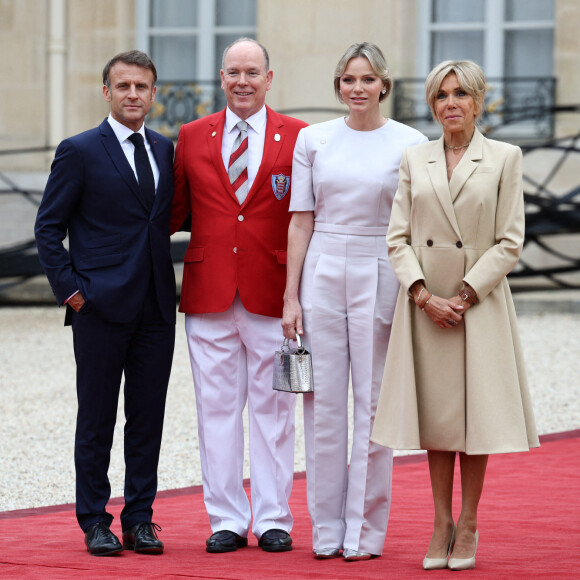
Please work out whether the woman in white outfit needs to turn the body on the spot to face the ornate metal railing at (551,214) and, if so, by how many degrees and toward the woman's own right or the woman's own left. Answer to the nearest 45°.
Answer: approximately 180°

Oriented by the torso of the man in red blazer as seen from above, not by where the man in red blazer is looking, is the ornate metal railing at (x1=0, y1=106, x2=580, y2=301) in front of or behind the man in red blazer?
behind

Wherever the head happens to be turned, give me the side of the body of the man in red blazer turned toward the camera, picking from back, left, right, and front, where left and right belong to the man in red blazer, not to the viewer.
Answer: front

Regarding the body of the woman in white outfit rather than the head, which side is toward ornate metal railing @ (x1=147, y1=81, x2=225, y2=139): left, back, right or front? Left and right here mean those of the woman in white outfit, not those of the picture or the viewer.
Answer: back

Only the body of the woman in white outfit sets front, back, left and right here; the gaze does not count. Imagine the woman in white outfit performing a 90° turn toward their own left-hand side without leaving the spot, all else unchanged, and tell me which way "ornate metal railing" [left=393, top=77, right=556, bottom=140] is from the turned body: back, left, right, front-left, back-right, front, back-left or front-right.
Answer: left

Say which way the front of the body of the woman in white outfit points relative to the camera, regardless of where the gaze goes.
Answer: toward the camera

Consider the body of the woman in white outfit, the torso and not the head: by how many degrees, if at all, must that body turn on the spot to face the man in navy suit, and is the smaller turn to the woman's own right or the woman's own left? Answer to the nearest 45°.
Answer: approximately 90° to the woman's own right

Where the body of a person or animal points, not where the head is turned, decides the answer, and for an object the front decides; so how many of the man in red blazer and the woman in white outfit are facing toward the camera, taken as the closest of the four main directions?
2

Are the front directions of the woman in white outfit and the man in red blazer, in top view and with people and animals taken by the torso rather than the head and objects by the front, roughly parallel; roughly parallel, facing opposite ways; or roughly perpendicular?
roughly parallel
